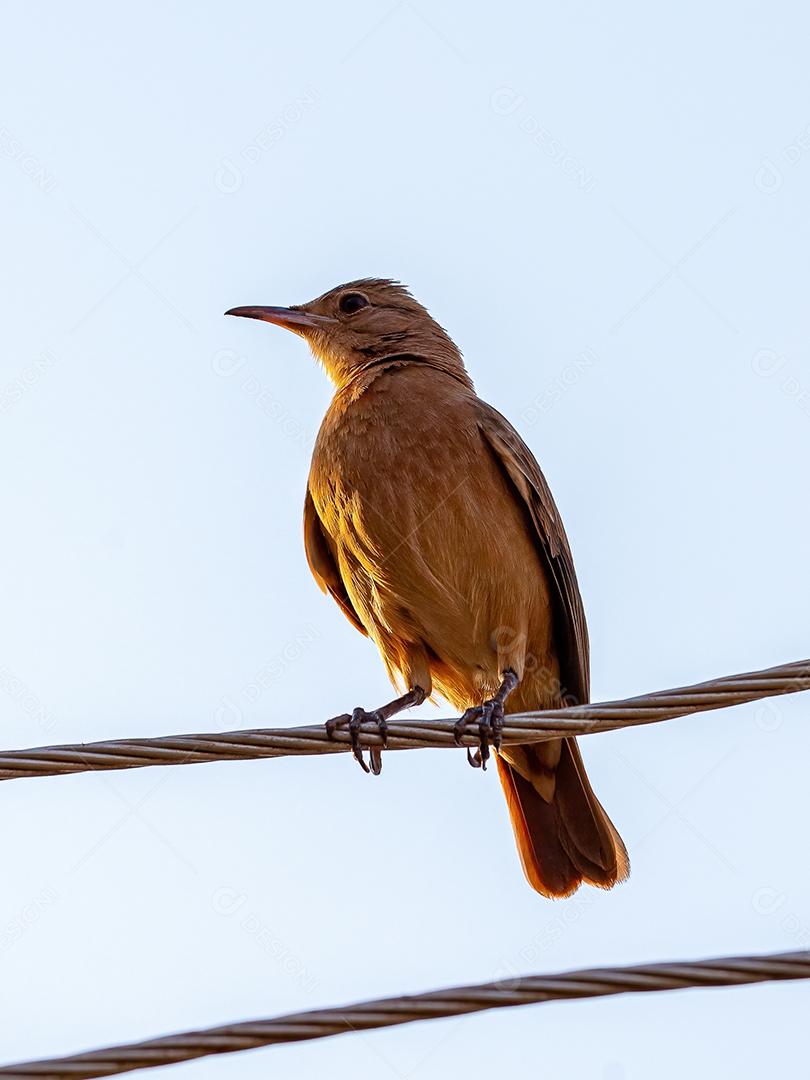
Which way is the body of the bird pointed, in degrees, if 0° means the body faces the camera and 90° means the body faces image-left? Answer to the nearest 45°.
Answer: approximately 45°
